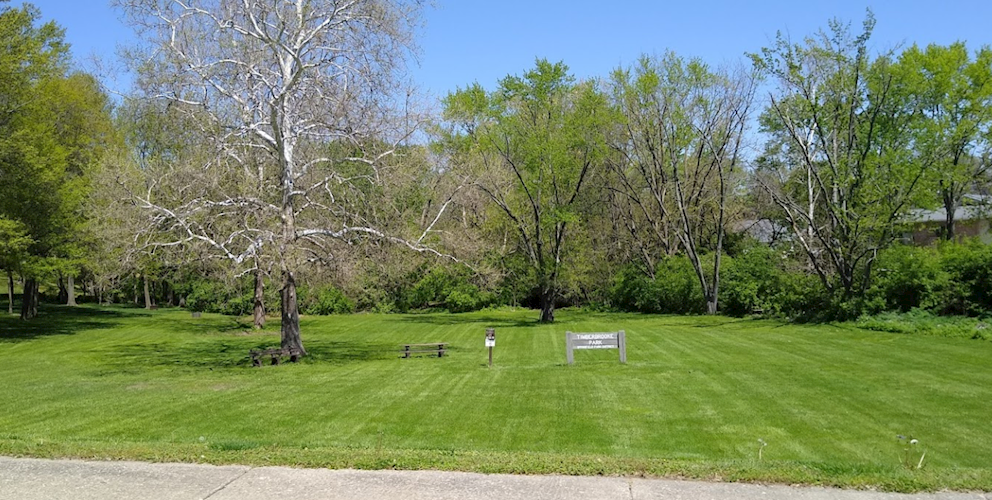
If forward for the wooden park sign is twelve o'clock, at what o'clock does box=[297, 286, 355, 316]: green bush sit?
The green bush is roughly at 5 o'clock from the wooden park sign.

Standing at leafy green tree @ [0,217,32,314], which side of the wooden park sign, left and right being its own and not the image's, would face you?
right

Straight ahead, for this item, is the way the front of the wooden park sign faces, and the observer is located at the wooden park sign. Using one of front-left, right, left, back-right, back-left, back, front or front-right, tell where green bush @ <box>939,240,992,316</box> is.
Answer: back-left

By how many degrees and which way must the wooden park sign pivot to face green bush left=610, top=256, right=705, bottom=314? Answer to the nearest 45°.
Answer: approximately 180°

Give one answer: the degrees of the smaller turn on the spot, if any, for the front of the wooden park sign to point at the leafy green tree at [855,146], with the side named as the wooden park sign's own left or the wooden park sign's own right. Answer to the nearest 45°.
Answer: approximately 135° to the wooden park sign's own left

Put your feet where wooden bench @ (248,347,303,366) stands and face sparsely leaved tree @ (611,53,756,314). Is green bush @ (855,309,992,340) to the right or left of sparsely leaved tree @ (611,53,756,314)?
right

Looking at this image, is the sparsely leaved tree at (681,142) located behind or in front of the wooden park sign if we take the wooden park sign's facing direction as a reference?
behind

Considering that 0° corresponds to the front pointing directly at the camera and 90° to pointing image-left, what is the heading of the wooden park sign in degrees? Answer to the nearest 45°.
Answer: approximately 0°

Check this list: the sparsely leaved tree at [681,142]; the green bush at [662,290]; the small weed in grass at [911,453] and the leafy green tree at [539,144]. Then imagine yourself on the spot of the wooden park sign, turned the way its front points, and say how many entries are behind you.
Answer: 3

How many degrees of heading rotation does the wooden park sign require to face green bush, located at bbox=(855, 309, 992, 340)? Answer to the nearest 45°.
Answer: approximately 135° to its left

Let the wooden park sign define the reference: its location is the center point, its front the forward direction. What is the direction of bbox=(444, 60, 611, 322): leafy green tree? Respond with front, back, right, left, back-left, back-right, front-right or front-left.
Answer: back

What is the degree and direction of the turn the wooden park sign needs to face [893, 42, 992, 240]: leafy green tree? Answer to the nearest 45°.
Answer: approximately 135° to its left

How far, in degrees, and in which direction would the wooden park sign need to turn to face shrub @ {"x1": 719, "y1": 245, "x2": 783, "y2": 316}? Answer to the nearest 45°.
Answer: approximately 180°
